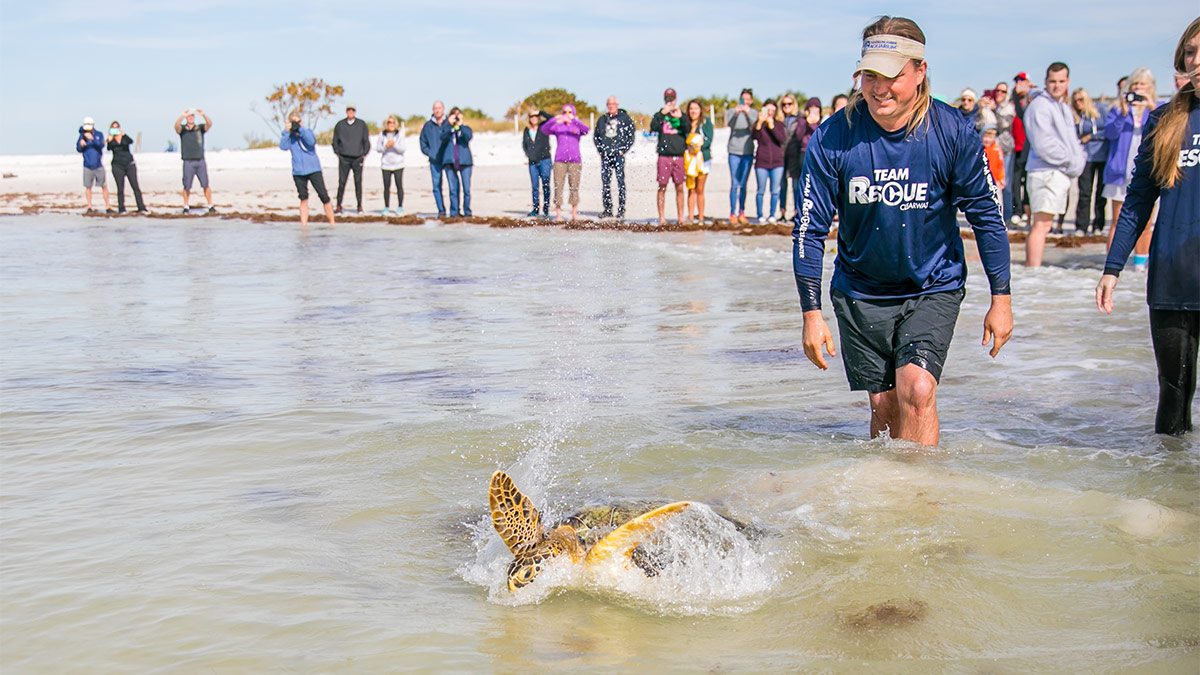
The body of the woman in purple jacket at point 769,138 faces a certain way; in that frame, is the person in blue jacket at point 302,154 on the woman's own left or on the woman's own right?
on the woman's own right

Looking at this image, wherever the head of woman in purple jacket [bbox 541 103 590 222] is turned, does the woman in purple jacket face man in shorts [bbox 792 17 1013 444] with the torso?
yes

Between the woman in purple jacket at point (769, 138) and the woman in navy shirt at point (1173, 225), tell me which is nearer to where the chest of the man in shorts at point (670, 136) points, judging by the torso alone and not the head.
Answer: the woman in navy shirt

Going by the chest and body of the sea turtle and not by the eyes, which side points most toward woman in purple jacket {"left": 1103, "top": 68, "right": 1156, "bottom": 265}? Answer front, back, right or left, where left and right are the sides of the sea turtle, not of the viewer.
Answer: back

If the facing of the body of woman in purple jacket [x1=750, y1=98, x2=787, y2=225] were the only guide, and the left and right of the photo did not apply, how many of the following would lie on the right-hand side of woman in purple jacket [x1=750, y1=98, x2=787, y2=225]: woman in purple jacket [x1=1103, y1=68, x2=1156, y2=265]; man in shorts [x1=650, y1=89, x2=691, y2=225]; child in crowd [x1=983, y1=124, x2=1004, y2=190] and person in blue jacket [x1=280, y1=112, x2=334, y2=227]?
2

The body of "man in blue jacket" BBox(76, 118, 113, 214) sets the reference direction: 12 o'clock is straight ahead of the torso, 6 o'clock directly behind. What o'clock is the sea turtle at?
The sea turtle is roughly at 12 o'clock from the man in blue jacket.

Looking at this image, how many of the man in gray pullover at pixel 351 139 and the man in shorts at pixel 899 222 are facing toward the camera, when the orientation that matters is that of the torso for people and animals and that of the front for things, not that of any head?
2

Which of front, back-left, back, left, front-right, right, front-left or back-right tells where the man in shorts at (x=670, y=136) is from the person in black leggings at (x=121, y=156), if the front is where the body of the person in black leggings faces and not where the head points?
front-left

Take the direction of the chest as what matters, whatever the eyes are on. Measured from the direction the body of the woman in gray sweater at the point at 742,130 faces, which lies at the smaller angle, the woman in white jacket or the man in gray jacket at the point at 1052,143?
the man in gray jacket
